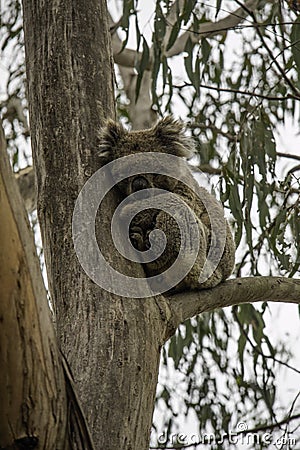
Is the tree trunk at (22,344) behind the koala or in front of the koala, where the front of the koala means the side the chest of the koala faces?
in front

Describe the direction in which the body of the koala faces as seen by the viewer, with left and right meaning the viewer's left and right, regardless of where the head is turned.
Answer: facing the viewer and to the left of the viewer
